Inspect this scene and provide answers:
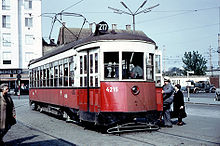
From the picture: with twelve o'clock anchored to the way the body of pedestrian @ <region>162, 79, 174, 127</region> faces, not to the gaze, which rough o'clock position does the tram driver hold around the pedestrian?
The tram driver is roughly at 12 o'clock from the pedestrian.

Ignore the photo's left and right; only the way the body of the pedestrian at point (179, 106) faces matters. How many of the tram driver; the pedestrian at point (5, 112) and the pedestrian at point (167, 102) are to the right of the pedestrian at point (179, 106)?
0

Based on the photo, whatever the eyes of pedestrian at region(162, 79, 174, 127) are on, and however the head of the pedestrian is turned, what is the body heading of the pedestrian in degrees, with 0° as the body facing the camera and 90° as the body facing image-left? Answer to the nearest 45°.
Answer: approximately 90°

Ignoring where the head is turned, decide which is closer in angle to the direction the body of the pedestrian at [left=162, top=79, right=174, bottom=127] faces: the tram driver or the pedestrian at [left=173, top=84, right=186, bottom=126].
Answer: the tram driver

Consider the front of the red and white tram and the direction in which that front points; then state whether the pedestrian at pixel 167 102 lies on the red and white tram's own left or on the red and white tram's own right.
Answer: on the red and white tram's own left

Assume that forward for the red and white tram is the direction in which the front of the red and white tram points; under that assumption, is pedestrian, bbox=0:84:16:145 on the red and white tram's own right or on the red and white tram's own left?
on the red and white tram's own right

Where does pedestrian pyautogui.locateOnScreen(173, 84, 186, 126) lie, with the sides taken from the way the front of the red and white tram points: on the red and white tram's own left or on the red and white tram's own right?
on the red and white tram's own left

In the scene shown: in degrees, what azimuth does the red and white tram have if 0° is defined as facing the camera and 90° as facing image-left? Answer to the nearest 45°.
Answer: approximately 315°

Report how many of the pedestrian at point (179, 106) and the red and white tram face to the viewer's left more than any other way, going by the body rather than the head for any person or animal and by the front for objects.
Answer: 1
